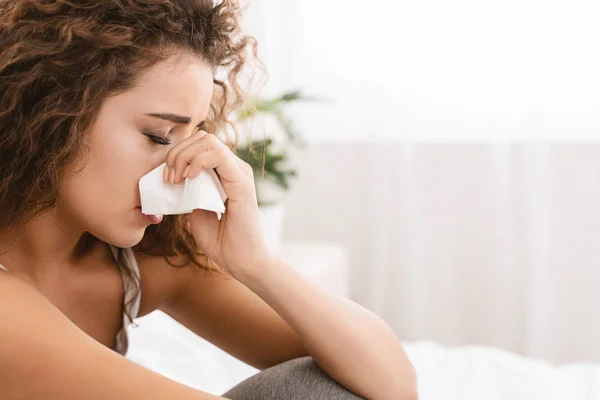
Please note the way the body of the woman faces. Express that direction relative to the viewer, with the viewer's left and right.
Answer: facing the viewer and to the right of the viewer

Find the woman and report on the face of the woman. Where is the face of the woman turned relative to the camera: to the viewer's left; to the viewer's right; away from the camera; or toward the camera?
to the viewer's right
